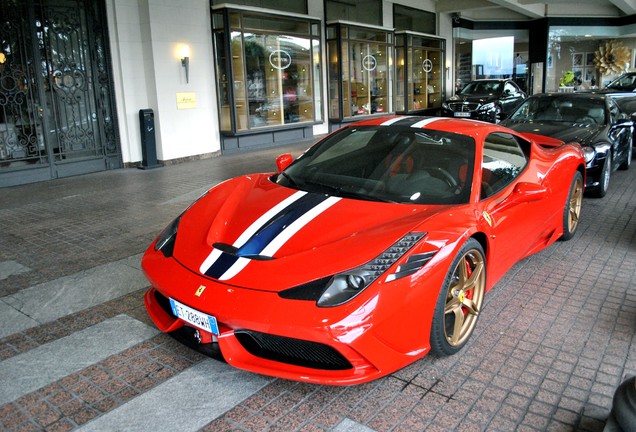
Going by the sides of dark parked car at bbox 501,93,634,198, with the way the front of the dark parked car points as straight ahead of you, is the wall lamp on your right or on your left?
on your right

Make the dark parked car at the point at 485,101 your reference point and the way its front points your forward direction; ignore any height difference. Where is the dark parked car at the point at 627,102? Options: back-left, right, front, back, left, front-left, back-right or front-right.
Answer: left

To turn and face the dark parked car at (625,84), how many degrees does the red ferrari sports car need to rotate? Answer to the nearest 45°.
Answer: approximately 180°

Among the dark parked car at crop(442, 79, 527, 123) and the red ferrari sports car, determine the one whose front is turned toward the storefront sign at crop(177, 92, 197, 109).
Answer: the dark parked car

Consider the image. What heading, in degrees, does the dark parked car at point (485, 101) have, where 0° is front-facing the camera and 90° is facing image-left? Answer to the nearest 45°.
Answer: approximately 45°

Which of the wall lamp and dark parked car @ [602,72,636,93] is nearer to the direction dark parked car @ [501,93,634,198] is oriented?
the wall lamp

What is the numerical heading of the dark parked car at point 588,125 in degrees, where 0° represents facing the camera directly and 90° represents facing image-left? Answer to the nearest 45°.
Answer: approximately 45°

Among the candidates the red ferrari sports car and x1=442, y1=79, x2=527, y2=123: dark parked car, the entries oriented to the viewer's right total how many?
0

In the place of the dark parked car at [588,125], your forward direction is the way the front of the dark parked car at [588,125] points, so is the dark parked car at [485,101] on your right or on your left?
on your right

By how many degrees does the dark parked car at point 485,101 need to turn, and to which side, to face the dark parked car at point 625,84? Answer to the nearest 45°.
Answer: approximately 135° to its left
